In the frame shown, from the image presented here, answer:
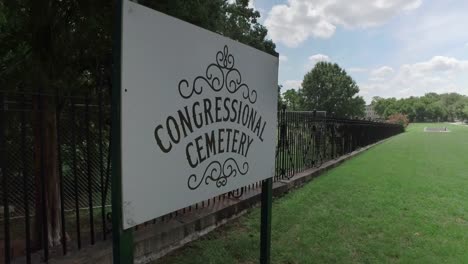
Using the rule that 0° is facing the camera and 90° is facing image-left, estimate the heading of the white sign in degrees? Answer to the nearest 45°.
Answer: approximately 315°

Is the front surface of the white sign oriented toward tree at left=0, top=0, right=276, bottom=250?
no

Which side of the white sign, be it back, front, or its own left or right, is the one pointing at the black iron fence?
back
